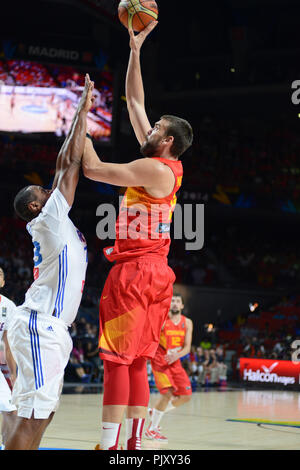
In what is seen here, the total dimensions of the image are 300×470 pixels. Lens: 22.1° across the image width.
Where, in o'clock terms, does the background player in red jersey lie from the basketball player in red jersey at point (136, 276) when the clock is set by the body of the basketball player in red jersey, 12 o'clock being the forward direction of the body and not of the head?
The background player in red jersey is roughly at 3 o'clock from the basketball player in red jersey.

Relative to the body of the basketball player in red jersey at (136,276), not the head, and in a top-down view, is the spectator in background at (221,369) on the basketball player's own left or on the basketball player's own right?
on the basketball player's own right

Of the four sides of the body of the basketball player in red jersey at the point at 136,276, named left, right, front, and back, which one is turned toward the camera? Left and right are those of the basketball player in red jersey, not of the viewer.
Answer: left

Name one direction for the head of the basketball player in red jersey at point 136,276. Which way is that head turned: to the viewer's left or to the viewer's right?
to the viewer's left
